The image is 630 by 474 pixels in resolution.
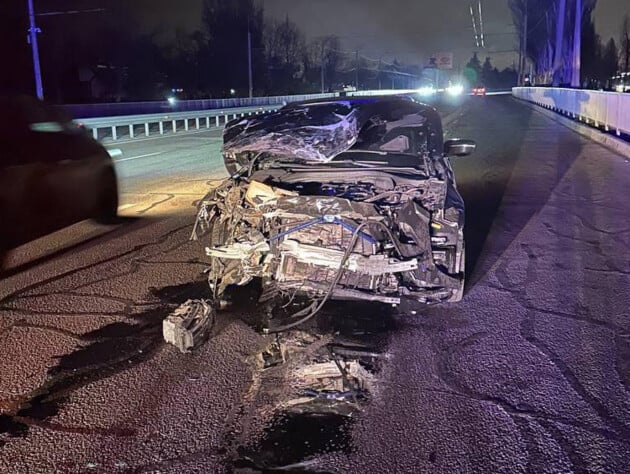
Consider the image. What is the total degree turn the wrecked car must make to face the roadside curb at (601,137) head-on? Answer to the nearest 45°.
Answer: approximately 135° to its left

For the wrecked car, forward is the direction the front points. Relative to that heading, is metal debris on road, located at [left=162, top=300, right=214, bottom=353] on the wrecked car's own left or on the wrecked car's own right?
on the wrecked car's own right

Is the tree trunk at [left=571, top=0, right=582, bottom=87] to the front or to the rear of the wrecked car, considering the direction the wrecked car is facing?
to the rear

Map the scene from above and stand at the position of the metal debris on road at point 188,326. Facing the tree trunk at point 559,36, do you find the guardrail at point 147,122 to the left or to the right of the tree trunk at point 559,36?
left

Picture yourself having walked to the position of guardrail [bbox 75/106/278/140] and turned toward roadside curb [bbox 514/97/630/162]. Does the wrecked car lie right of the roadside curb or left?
right

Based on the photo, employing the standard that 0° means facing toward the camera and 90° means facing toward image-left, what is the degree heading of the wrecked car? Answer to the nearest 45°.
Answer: approximately 0°

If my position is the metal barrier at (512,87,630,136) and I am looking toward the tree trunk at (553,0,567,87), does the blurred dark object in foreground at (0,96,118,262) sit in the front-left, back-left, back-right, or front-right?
back-left

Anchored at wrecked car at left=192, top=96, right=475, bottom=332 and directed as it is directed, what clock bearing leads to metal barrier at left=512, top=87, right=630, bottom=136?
The metal barrier is roughly at 7 o'clock from the wrecked car.
